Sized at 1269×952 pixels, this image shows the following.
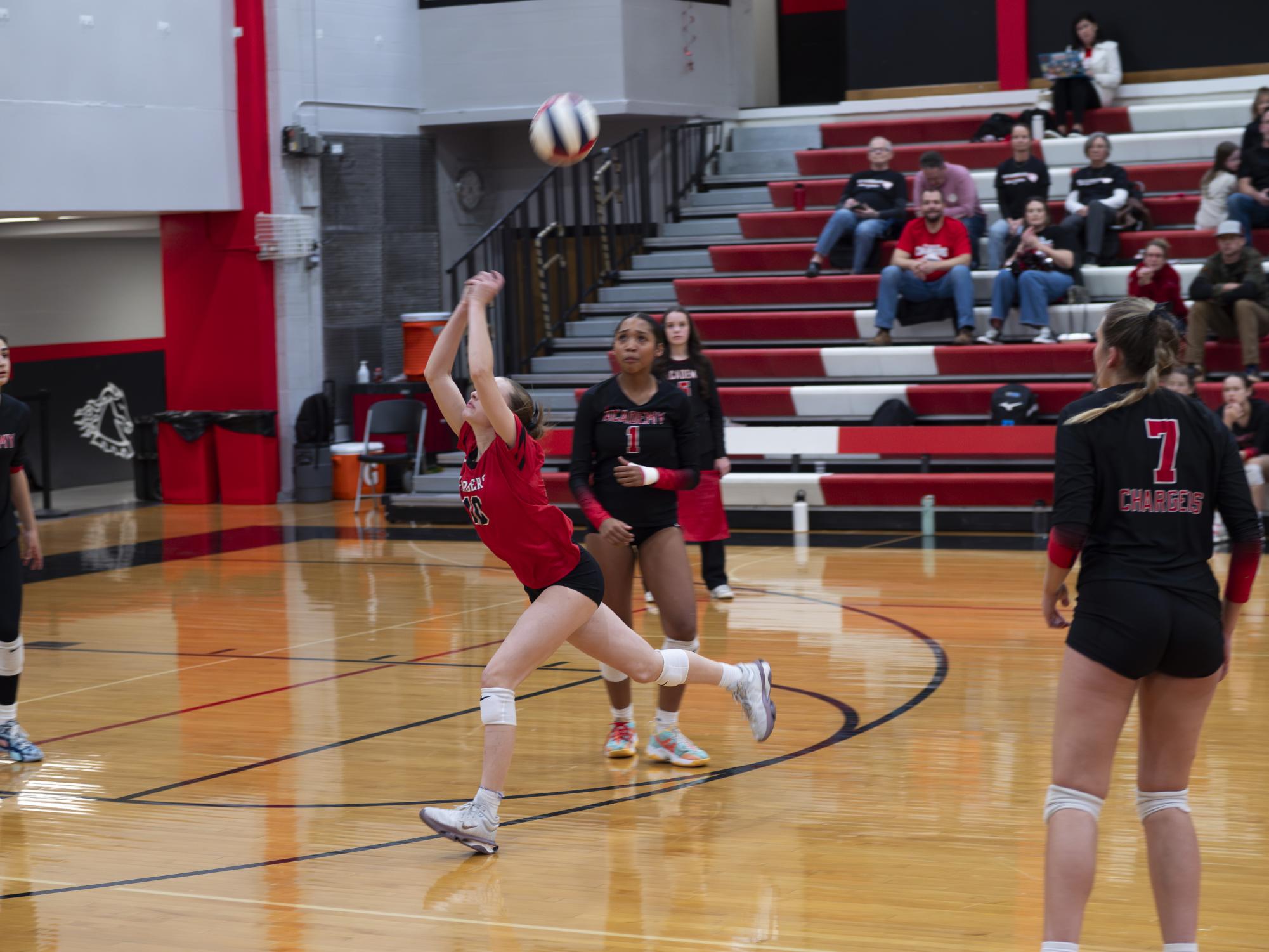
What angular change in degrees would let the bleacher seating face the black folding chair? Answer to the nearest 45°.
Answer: approximately 90° to its right

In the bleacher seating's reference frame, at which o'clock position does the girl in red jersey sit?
The girl in red jersey is roughly at 12 o'clock from the bleacher seating.

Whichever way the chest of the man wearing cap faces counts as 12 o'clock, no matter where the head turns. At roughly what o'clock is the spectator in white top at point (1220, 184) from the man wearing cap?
The spectator in white top is roughly at 6 o'clock from the man wearing cap.

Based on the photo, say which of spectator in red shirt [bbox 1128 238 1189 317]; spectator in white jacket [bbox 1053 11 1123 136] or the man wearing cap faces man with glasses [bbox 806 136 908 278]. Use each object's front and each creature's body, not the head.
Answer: the spectator in white jacket

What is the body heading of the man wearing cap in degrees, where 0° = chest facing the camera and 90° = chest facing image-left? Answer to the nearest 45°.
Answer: approximately 0°

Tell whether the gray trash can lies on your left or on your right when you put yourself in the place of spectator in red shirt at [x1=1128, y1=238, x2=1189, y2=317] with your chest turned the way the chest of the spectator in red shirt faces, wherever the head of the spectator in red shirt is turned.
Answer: on your right

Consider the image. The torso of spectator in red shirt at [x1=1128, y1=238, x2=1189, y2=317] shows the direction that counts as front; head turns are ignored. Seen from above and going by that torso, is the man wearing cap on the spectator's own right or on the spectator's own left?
on the spectator's own left

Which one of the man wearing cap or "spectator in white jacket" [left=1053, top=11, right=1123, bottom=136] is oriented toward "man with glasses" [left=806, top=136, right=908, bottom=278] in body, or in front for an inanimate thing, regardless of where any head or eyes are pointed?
the spectator in white jacket

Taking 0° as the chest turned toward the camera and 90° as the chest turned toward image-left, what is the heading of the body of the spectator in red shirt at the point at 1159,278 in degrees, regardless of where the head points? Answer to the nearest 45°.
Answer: approximately 0°
